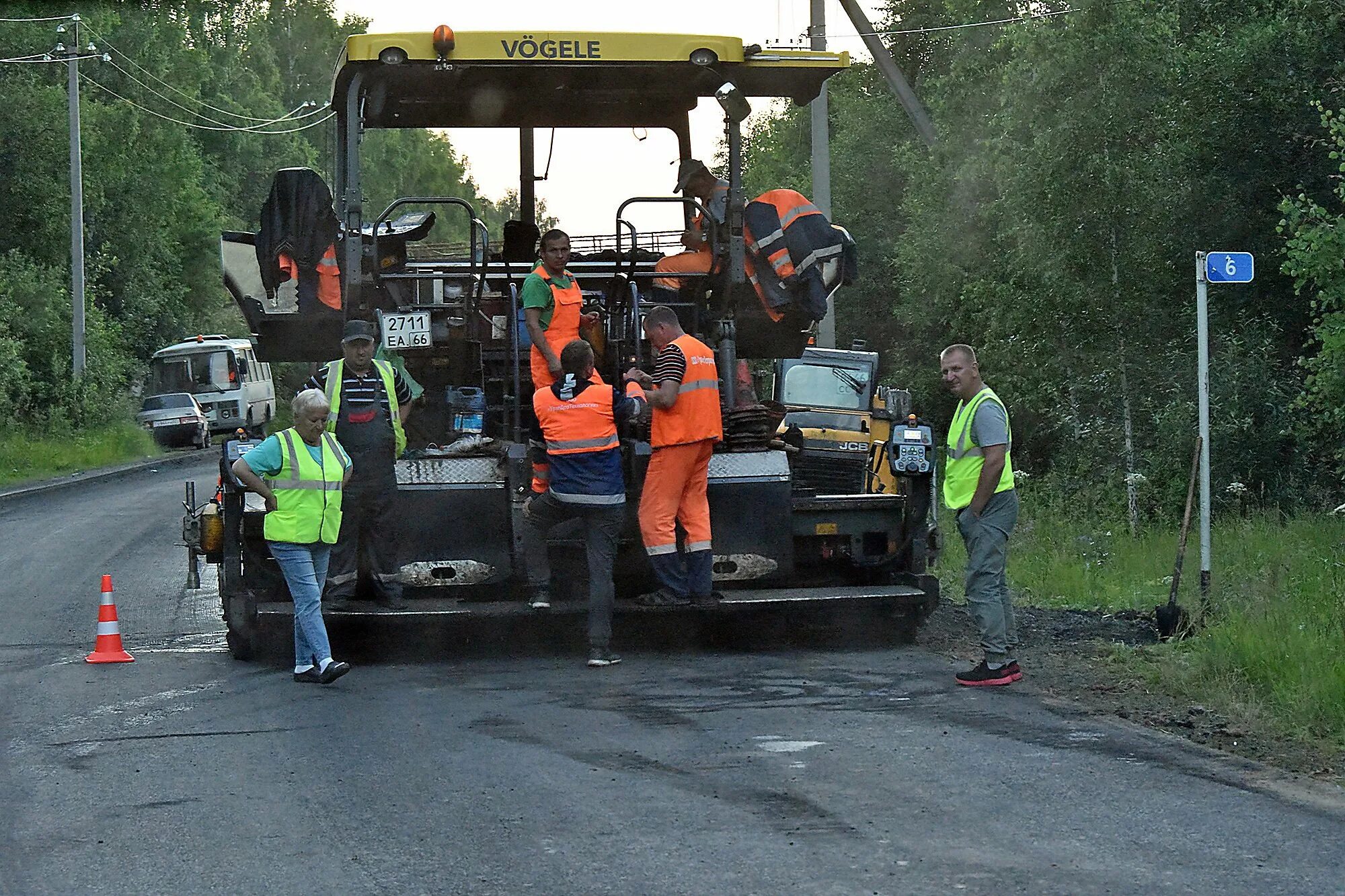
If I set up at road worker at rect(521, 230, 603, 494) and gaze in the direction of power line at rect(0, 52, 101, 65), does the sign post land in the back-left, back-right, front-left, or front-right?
back-right

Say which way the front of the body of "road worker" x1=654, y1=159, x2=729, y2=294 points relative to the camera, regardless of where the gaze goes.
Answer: to the viewer's left

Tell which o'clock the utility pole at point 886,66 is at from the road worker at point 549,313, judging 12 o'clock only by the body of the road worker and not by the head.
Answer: The utility pole is roughly at 8 o'clock from the road worker.

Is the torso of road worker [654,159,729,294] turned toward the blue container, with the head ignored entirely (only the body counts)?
yes

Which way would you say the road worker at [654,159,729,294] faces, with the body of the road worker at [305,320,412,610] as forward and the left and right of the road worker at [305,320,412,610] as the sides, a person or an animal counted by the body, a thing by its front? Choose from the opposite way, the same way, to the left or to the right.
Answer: to the right

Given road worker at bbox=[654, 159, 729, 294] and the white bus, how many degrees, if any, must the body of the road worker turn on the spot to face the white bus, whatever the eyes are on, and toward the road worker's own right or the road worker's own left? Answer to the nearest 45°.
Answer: approximately 90° to the road worker's own right

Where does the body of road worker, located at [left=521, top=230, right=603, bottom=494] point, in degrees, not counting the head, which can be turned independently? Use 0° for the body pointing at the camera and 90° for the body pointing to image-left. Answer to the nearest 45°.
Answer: approximately 315°

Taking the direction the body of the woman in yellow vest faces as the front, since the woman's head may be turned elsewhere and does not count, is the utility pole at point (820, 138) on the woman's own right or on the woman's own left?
on the woman's own left
